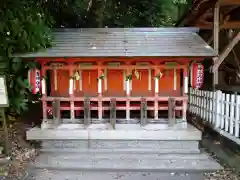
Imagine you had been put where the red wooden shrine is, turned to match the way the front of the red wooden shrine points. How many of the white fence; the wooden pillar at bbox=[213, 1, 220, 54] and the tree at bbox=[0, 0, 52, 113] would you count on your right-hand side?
1

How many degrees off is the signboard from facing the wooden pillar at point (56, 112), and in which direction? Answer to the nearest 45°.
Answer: approximately 135° to its left

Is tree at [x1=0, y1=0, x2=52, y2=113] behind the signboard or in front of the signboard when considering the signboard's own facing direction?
behind

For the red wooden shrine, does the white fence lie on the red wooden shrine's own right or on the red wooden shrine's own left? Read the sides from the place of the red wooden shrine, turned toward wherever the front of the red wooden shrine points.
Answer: on the red wooden shrine's own left

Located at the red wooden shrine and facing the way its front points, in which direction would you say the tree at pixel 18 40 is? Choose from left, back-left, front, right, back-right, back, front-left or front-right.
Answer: right

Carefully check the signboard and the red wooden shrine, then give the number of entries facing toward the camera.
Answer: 2

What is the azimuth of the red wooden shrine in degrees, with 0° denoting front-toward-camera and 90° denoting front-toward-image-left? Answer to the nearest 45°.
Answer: approximately 0°

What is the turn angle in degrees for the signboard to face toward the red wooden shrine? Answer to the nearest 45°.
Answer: approximately 90° to its left

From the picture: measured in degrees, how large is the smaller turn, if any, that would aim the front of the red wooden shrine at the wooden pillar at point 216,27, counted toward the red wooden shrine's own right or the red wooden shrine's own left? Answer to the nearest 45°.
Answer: approximately 90° to the red wooden shrine's own left

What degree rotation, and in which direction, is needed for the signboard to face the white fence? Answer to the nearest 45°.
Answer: approximately 90° to its left

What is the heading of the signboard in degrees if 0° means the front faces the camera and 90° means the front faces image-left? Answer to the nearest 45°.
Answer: approximately 0°
